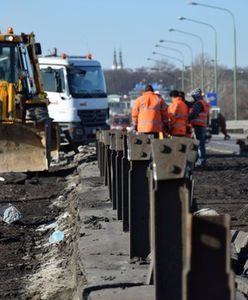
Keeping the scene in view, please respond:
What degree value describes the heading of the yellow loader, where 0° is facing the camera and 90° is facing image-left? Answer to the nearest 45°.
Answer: approximately 0°

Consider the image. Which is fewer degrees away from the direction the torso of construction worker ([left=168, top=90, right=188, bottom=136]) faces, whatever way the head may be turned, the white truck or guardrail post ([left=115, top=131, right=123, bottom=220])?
the white truck

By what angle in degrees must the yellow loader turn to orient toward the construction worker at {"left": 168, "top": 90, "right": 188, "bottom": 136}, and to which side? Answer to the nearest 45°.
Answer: approximately 90° to its left

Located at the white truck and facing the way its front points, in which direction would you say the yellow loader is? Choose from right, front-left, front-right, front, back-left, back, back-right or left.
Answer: front-right

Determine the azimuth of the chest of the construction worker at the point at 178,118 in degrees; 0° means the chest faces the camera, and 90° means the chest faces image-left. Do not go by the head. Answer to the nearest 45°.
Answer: approximately 135°

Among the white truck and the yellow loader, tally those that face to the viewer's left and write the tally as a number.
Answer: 0

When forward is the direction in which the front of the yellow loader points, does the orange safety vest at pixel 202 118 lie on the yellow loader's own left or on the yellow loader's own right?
on the yellow loader's own left
